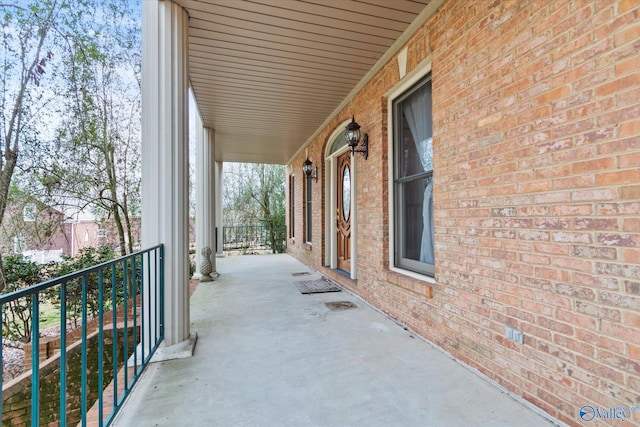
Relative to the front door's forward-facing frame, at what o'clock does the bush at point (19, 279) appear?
The bush is roughly at 11 o'clock from the front door.

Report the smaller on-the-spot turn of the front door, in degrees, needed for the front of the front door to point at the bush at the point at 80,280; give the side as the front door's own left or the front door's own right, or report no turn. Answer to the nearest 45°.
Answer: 0° — it already faces it

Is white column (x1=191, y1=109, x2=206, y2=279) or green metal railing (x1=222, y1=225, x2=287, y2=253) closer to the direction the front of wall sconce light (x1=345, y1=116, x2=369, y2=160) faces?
the white column

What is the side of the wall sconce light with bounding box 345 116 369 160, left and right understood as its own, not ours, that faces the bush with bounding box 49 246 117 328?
front

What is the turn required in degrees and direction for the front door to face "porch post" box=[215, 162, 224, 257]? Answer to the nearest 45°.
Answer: approximately 45° to its right

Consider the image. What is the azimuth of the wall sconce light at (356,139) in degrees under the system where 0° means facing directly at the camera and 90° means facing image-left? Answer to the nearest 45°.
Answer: approximately 90°

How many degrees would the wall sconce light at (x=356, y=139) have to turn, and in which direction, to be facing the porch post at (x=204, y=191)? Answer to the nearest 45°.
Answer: approximately 45° to its right

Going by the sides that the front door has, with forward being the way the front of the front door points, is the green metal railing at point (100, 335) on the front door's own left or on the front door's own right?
on the front door's own left

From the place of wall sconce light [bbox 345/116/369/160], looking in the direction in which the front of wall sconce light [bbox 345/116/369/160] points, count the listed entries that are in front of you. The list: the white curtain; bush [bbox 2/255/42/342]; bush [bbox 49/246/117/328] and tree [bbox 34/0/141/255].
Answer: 3

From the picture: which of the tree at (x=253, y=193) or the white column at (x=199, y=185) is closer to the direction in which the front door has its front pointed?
the white column

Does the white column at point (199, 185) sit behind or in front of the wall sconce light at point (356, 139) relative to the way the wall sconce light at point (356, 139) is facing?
in front

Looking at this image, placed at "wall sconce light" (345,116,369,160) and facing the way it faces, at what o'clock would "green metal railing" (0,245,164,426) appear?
The green metal railing is roughly at 10 o'clock from the wall sconce light.

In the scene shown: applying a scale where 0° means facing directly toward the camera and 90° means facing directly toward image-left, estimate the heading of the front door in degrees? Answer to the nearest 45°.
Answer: approximately 90°

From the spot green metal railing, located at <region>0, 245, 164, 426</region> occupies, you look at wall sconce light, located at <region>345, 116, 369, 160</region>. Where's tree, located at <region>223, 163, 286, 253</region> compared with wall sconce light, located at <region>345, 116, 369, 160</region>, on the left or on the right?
left

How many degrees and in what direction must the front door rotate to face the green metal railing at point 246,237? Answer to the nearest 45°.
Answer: approximately 45° to its right

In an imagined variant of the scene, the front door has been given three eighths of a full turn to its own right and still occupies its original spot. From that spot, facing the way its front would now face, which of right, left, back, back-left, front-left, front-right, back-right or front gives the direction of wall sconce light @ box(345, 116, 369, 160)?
back-right
